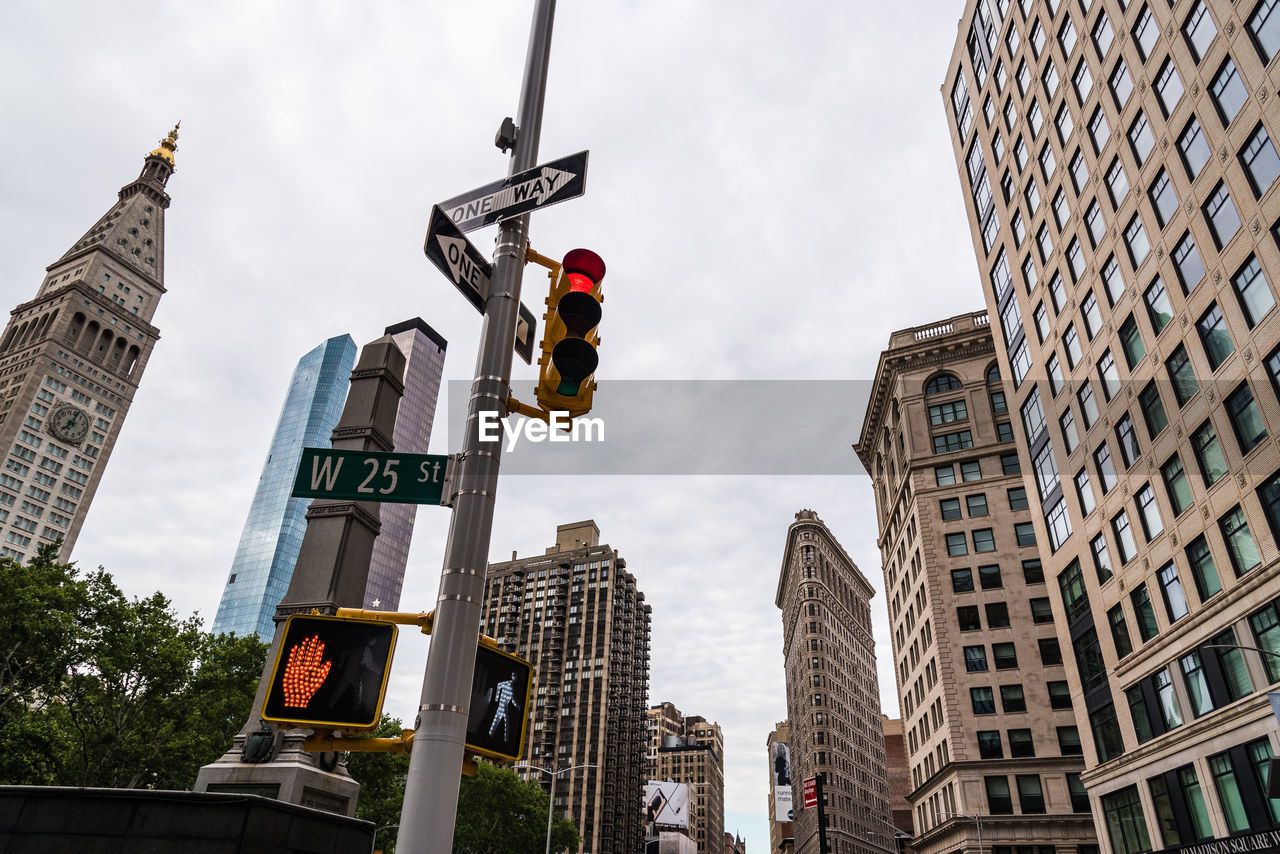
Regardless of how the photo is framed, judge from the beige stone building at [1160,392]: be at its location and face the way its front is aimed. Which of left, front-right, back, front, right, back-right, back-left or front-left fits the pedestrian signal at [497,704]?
front-left

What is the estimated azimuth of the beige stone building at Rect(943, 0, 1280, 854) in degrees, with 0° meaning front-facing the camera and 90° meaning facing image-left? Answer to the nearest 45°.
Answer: approximately 45°

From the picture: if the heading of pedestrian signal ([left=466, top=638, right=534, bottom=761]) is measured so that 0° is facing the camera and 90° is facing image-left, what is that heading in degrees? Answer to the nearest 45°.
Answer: approximately 315°

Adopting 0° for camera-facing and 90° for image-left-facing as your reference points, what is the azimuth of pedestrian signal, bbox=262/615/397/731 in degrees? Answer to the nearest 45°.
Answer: approximately 0°

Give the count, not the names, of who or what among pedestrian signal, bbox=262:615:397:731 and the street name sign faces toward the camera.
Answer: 2

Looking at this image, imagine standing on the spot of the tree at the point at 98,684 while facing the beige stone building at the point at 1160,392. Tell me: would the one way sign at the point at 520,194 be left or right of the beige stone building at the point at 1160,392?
right

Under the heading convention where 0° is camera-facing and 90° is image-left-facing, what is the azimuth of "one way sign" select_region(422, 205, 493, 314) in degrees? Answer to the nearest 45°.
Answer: approximately 315°

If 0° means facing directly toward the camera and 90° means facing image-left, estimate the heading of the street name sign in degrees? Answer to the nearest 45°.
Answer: approximately 0°

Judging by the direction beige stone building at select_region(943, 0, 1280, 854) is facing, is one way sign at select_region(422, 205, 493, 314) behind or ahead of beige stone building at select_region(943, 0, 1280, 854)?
ahead

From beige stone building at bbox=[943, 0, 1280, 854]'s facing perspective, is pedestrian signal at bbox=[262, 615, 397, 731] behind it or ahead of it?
ahead
